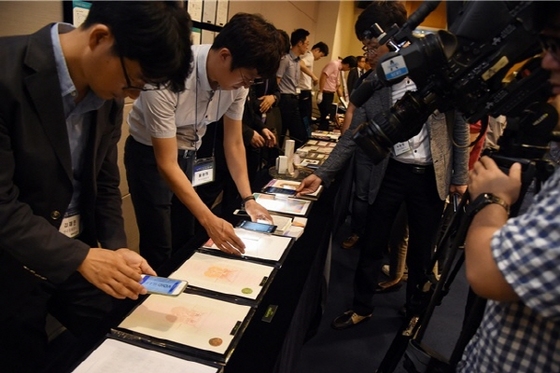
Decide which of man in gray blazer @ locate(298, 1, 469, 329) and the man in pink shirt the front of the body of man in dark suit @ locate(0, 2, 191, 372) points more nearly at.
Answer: the man in gray blazer

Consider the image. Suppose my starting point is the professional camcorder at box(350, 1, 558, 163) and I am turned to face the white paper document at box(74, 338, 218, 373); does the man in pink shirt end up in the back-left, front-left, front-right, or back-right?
back-right

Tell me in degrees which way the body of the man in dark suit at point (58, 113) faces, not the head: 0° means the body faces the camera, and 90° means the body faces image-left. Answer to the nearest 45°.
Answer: approximately 315°

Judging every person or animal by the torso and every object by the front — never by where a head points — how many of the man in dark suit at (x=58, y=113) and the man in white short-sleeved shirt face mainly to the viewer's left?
0

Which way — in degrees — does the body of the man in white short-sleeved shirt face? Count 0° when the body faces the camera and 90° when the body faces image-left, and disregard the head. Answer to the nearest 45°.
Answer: approximately 315°

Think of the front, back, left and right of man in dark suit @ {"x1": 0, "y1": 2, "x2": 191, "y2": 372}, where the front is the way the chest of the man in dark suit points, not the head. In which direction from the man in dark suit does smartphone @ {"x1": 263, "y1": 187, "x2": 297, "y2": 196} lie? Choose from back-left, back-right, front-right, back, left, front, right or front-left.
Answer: left

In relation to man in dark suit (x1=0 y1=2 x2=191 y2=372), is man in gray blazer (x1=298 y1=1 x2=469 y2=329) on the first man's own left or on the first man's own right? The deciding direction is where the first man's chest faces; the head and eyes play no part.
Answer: on the first man's own left

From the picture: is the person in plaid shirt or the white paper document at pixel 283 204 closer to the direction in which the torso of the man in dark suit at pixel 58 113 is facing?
the person in plaid shirt
